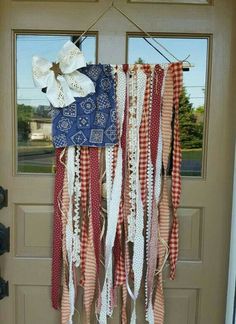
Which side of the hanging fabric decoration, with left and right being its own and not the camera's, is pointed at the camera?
front
